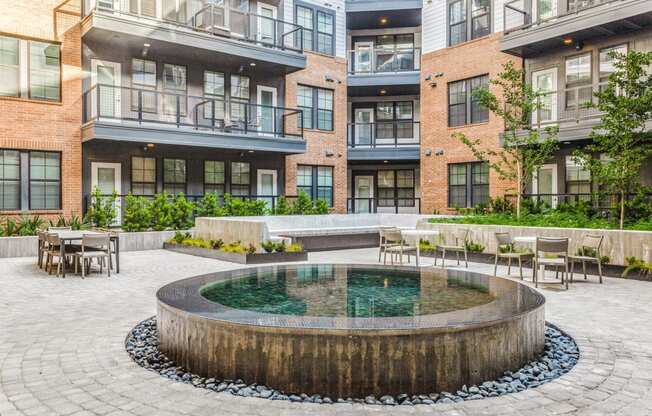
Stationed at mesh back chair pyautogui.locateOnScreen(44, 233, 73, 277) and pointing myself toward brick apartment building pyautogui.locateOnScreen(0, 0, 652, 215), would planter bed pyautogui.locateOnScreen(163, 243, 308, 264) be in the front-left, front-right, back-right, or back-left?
front-right

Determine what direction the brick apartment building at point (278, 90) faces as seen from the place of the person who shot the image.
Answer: facing the viewer

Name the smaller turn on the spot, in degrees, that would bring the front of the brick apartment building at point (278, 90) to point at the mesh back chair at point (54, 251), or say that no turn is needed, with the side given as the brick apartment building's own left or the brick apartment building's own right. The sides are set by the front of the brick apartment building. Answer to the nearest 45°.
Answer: approximately 45° to the brick apartment building's own right

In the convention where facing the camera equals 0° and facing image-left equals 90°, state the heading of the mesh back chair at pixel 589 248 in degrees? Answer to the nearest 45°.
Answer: approximately 45°

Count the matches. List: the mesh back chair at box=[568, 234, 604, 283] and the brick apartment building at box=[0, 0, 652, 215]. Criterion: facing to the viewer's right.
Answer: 0

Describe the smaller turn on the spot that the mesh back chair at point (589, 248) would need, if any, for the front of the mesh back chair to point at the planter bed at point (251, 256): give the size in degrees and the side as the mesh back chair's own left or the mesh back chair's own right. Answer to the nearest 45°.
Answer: approximately 45° to the mesh back chair's own right

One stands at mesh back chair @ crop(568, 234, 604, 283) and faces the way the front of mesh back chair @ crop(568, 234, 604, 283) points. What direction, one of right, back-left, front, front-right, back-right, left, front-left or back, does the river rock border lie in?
front-left

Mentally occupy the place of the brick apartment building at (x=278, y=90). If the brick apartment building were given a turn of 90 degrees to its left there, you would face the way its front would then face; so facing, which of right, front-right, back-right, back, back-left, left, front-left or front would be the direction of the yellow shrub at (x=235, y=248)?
right

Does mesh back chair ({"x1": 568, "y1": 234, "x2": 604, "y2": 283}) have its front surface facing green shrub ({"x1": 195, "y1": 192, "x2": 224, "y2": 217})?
no

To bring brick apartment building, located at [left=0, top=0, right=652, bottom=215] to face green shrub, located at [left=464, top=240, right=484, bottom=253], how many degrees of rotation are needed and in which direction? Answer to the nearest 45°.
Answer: approximately 45° to its left

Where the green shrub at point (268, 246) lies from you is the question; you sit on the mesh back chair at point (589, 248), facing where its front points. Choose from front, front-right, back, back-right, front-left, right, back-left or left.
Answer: front-right

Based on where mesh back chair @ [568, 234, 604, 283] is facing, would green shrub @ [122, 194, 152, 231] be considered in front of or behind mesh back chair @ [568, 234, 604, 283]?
in front

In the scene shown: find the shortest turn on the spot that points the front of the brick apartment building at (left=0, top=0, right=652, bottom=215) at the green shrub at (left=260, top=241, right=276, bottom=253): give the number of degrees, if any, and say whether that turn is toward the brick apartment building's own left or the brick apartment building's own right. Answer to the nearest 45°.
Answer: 0° — it already faces it

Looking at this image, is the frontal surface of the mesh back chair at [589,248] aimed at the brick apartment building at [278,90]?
no

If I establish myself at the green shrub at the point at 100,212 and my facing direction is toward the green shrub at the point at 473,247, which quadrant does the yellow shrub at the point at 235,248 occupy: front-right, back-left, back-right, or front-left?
front-right

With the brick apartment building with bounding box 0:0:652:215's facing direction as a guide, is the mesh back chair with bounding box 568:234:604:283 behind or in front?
in front

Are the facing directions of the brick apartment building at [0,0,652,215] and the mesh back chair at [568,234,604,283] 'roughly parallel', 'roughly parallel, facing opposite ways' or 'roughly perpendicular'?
roughly perpendicular

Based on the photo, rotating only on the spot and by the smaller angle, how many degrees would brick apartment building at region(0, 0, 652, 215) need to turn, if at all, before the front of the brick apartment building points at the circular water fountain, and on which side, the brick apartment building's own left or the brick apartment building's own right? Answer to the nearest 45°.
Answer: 0° — it already faces it
